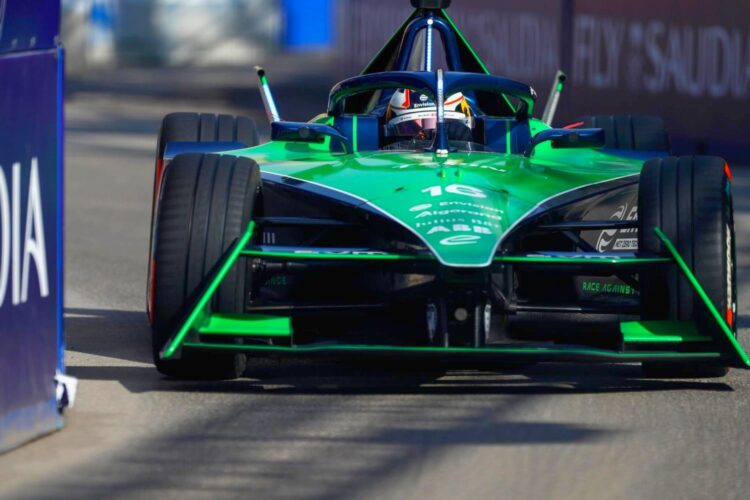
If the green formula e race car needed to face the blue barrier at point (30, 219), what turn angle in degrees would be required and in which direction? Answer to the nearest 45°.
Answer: approximately 45° to its right

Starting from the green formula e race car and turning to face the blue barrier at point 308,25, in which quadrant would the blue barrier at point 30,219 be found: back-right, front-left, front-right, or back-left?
back-left

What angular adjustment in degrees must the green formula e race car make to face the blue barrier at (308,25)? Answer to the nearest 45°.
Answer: approximately 180°

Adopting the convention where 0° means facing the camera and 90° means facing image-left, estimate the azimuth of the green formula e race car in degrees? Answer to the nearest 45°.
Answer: approximately 0°
